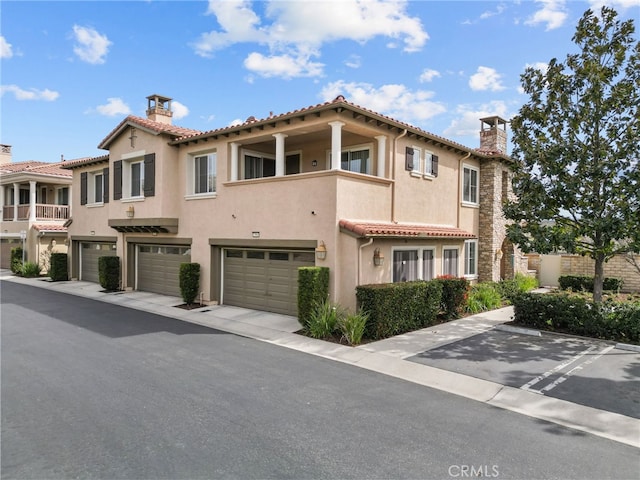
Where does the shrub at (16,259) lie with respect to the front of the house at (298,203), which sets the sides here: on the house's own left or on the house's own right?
on the house's own right

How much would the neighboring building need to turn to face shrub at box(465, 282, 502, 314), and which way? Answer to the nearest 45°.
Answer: approximately 90° to its left

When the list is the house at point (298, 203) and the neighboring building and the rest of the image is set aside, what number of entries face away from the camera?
0

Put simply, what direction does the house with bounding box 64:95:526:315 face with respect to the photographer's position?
facing the viewer and to the left of the viewer

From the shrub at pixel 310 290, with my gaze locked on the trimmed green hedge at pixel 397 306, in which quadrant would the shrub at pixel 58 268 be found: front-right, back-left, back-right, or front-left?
back-left

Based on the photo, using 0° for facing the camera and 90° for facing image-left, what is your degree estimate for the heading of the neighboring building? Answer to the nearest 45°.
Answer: approximately 45°

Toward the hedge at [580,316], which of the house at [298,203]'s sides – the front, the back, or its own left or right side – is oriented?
left

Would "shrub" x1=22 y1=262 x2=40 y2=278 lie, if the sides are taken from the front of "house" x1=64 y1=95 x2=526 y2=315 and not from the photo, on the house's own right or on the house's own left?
on the house's own right
